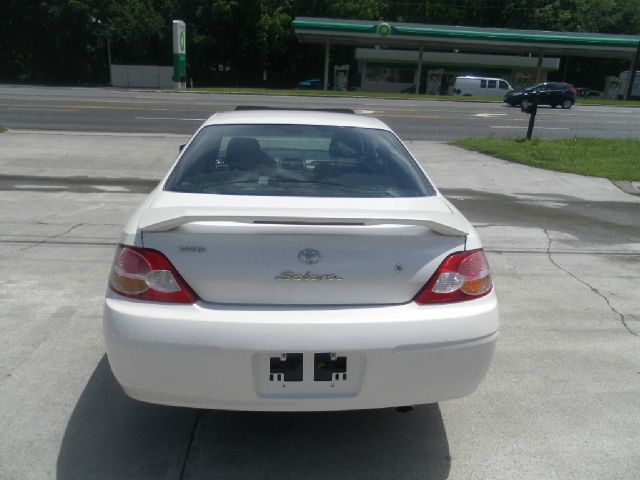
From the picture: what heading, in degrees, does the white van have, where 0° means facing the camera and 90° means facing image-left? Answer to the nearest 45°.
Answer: approximately 270°

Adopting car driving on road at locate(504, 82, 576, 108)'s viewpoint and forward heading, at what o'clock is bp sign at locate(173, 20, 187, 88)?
The bp sign is roughly at 12 o'clock from the car driving on road.

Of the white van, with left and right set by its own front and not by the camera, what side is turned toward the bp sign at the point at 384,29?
back

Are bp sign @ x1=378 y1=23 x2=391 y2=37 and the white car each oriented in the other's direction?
yes

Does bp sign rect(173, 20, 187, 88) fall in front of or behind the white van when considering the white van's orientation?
behind

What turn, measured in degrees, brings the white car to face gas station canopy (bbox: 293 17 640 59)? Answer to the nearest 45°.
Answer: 0° — it already faces it

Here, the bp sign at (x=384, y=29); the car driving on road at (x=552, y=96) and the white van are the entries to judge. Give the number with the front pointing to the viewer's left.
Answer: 1

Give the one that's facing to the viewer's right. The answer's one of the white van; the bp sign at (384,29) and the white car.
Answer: the white van

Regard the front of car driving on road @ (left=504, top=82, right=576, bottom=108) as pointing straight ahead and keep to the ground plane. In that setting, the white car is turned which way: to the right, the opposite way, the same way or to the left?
to the right

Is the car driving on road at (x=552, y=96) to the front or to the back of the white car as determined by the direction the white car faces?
to the front

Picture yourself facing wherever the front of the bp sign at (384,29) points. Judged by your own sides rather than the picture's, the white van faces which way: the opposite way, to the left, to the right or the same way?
to the left

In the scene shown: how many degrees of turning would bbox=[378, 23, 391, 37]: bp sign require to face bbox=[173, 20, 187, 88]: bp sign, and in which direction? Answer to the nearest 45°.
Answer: approximately 45° to its right

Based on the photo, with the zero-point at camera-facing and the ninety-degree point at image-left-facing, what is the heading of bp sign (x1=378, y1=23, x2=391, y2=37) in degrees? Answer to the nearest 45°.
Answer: approximately 0°

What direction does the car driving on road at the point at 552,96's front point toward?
to the viewer's left

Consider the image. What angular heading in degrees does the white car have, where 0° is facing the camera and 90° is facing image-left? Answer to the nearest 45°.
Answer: approximately 180°

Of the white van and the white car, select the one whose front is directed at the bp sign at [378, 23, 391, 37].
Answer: the white car
